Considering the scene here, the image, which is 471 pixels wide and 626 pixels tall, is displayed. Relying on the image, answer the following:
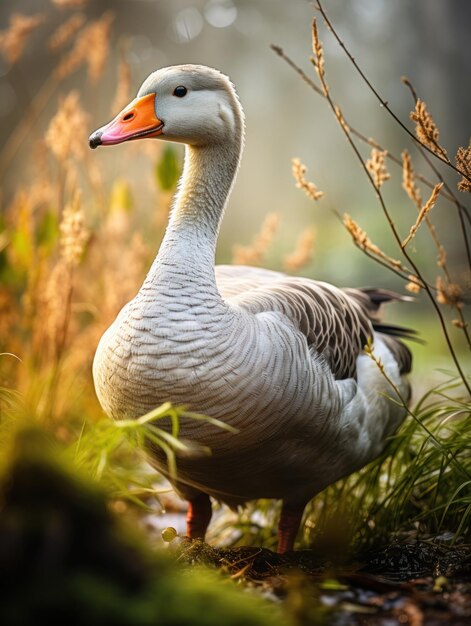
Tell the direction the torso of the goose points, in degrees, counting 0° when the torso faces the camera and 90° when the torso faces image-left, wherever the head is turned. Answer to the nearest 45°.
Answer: approximately 45°

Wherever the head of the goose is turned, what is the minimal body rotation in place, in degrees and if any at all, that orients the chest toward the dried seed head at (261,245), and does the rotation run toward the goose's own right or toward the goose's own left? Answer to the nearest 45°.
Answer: approximately 135° to the goose's own right

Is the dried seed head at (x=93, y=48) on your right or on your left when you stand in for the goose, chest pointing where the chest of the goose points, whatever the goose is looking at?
on your right

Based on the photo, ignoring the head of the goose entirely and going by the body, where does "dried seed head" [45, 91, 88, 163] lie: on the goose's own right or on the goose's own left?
on the goose's own right
